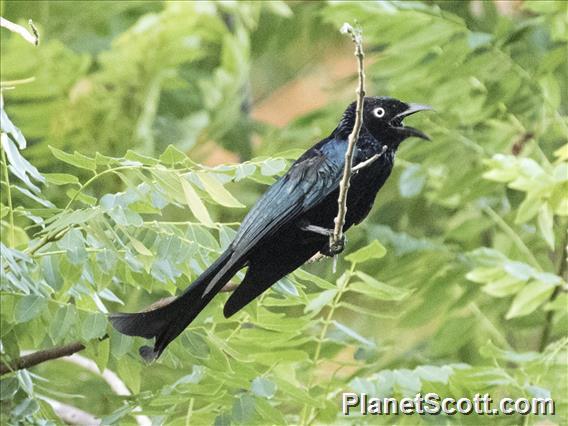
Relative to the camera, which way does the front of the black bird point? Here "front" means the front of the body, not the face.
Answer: to the viewer's right

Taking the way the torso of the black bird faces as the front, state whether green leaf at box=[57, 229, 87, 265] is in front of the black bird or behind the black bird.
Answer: behind

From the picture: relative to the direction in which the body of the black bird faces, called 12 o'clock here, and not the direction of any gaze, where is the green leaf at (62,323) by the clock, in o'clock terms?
The green leaf is roughly at 7 o'clock from the black bird.

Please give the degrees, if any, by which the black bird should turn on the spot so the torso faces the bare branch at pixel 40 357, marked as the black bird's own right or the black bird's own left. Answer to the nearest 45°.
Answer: approximately 135° to the black bird's own left

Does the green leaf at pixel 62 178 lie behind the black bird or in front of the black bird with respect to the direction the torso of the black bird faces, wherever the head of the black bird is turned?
behind

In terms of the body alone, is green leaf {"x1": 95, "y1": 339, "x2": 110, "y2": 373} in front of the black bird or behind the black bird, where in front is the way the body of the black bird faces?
behind

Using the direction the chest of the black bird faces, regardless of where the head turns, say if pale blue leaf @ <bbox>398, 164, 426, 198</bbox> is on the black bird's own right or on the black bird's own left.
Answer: on the black bird's own left

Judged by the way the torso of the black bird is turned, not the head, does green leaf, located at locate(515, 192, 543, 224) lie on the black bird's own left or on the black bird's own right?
on the black bird's own left
